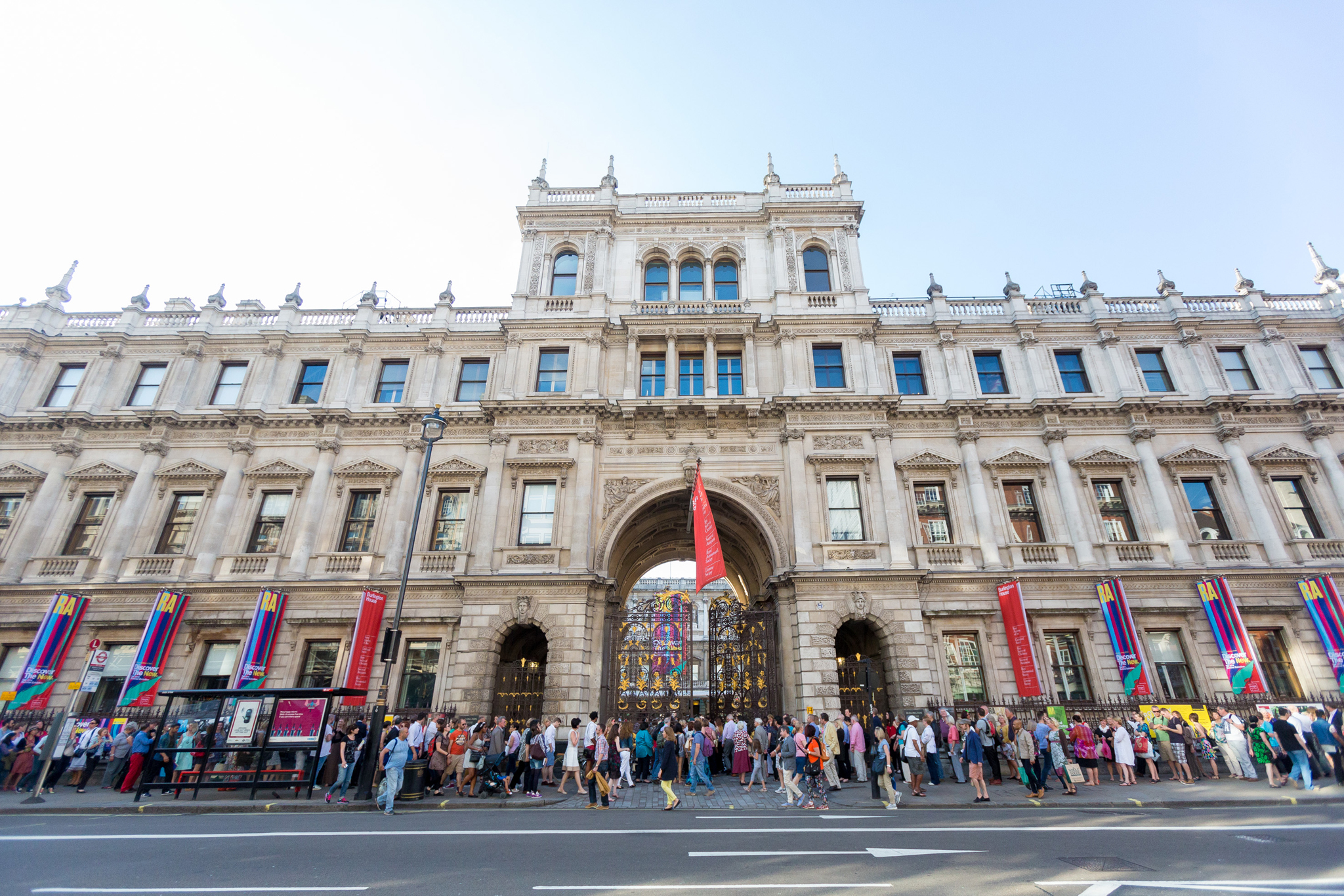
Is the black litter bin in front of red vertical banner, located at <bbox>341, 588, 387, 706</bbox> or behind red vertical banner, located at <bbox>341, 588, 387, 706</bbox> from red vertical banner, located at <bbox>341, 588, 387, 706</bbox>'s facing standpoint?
in front

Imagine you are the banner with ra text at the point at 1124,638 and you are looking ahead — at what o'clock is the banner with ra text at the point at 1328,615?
the banner with ra text at the point at 1328,615 is roughly at 8 o'clock from the banner with ra text at the point at 1124,638.

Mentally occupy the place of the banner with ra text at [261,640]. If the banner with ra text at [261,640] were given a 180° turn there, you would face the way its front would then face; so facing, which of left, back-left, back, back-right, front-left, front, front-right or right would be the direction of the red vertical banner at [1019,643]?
back-right

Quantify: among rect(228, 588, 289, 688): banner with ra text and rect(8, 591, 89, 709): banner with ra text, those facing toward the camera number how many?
2

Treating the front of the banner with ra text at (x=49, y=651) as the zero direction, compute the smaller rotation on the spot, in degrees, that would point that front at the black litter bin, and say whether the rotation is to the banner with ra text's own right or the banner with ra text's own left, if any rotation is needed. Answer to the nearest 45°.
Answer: approximately 45° to the banner with ra text's own left
